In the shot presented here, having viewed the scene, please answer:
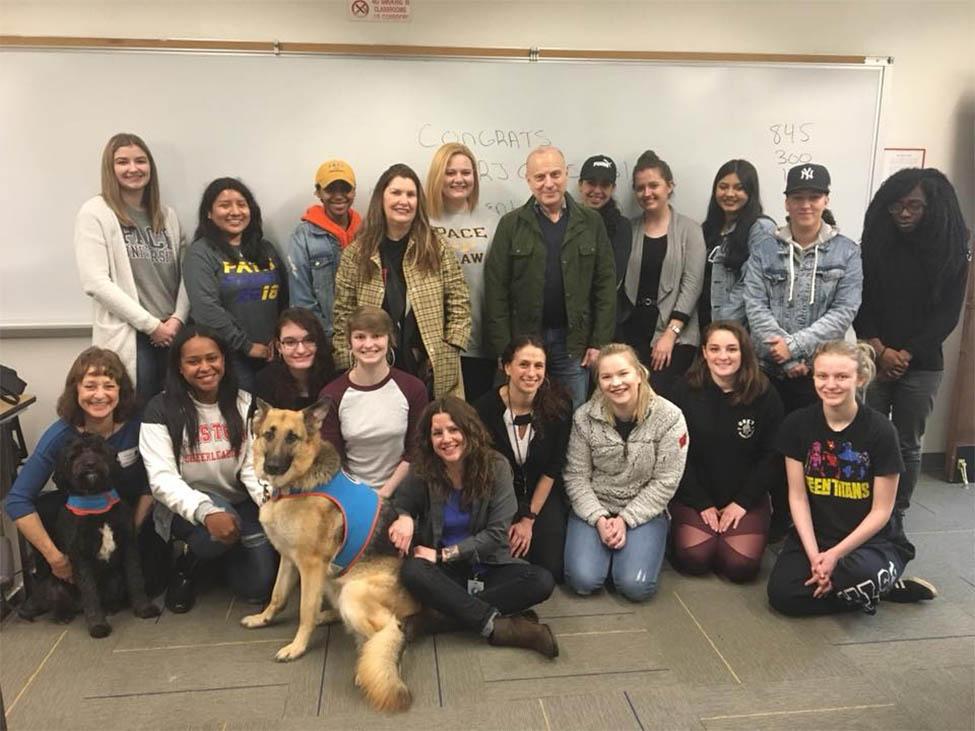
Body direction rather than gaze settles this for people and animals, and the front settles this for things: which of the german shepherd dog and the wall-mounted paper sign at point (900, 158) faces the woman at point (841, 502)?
the wall-mounted paper sign

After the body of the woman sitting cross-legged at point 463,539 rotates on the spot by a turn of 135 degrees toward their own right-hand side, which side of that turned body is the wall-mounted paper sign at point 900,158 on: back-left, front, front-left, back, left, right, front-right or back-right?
right

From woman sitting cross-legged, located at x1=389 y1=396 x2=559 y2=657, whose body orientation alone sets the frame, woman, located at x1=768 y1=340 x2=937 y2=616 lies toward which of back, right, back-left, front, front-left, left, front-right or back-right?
left

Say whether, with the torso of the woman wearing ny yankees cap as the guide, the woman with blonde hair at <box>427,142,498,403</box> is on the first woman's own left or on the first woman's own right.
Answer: on the first woman's own right

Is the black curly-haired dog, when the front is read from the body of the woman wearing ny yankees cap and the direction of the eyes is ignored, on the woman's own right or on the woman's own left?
on the woman's own right

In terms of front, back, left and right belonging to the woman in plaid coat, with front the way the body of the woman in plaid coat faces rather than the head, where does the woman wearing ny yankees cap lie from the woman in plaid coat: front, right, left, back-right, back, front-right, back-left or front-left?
left

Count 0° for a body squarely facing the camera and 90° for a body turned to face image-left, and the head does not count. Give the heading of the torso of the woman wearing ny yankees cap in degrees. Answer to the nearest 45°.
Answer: approximately 0°

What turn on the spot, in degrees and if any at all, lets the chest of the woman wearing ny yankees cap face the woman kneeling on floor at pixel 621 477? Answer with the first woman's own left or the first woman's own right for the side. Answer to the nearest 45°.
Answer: approximately 45° to the first woman's own right
